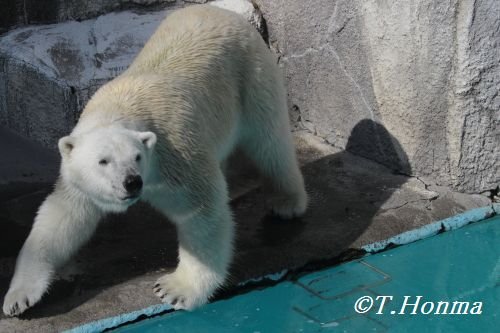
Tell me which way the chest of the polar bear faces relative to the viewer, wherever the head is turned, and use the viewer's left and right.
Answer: facing the viewer and to the left of the viewer
